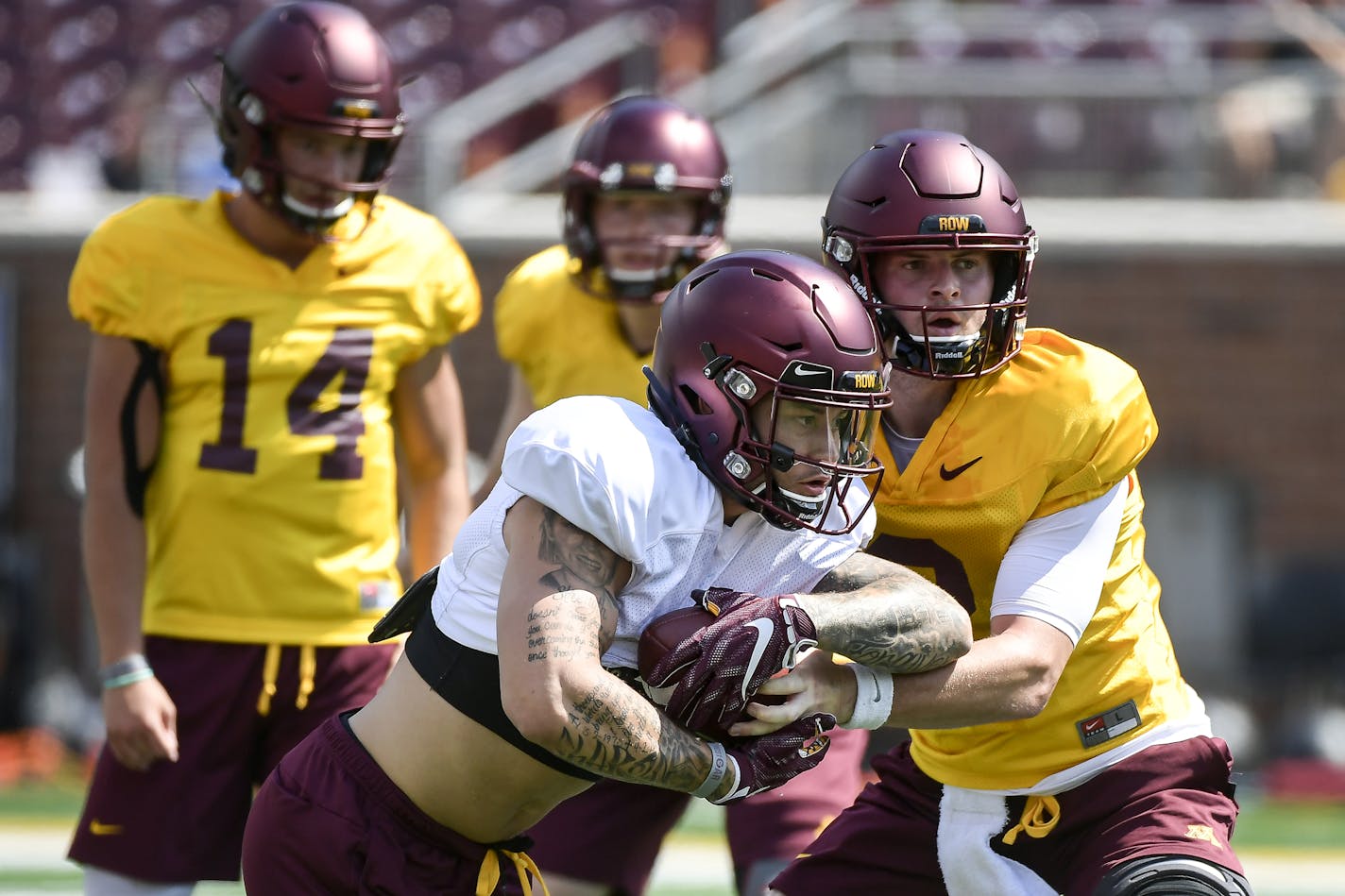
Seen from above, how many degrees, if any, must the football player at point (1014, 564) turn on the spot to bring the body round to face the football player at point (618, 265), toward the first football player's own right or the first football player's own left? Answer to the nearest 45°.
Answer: approximately 90° to the first football player's own right

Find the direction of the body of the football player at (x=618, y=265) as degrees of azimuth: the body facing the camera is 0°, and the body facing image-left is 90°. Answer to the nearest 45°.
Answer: approximately 0°

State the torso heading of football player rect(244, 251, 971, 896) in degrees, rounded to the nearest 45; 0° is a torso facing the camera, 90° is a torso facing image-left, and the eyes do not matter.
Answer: approximately 315°

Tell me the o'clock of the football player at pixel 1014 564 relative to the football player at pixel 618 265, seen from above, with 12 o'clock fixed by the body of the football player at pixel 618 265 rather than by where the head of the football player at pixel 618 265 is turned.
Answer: the football player at pixel 1014 564 is roughly at 11 o'clock from the football player at pixel 618 265.

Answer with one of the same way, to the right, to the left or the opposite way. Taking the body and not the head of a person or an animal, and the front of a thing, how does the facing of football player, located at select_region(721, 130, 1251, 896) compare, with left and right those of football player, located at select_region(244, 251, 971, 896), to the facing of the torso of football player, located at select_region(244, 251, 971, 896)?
to the right
